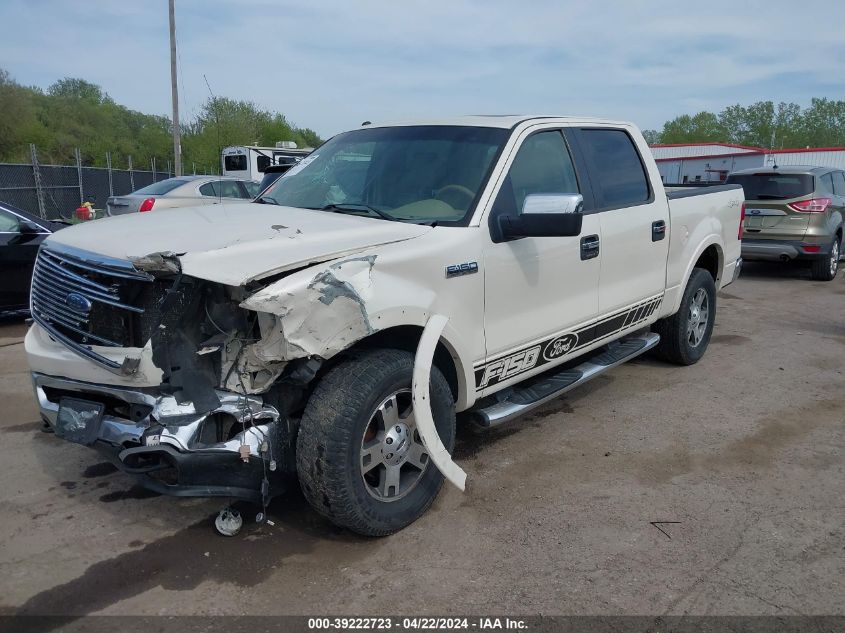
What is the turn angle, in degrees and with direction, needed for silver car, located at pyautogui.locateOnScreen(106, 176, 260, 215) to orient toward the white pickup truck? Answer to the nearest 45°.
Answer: approximately 135° to its right

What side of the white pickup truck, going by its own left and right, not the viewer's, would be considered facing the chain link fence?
right

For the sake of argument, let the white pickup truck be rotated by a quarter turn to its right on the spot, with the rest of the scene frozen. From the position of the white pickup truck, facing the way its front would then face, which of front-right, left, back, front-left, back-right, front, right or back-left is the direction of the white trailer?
front-right

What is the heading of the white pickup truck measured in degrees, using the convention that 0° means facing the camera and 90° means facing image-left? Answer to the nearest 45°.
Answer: approximately 45°

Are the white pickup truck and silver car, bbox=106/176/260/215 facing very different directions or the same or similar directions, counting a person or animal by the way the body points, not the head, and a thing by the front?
very different directions

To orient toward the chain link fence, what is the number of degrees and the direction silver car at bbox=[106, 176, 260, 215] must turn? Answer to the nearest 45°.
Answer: approximately 45° to its left

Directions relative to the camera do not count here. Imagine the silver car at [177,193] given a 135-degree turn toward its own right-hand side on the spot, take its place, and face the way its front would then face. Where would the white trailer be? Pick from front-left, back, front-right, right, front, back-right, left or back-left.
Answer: back

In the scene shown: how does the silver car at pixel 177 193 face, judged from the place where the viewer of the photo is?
facing away from the viewer and to the right of the viewer

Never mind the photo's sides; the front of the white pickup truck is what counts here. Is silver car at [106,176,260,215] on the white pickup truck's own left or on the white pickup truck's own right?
on the white pickup truck's own right
